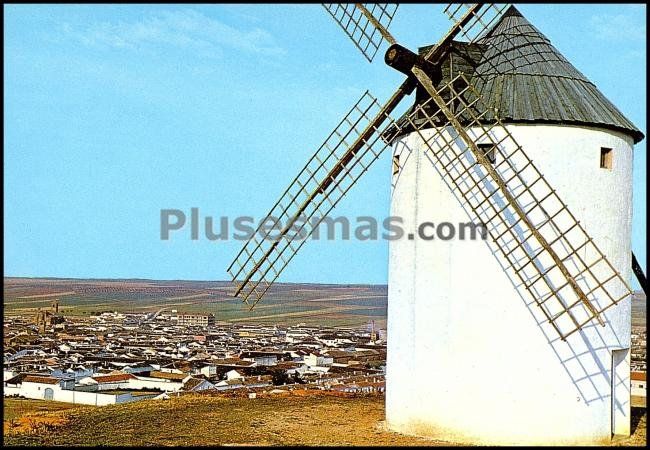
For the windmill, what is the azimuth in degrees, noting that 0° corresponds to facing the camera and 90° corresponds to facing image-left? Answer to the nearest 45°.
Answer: approximately 45°
